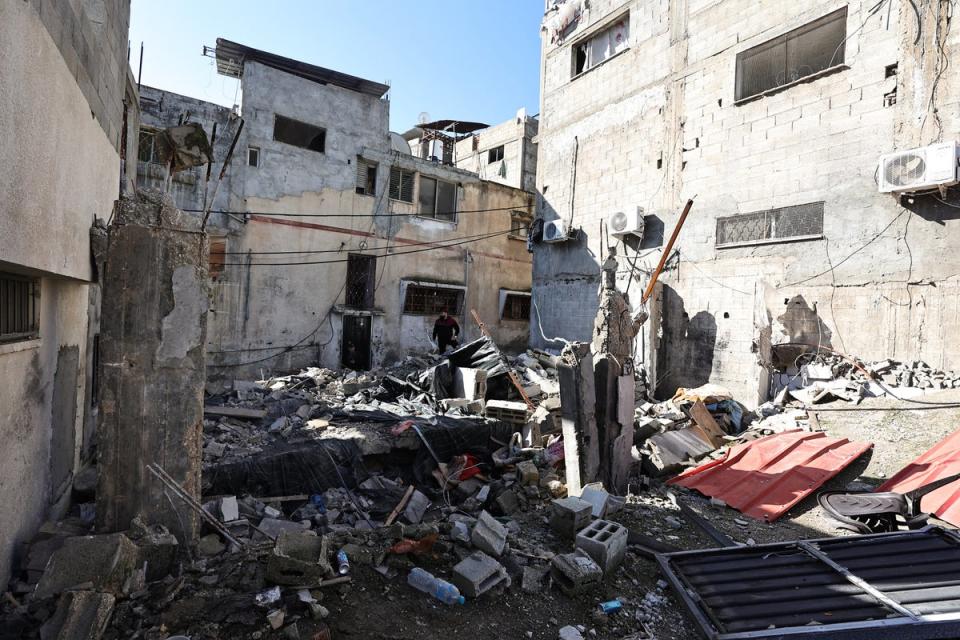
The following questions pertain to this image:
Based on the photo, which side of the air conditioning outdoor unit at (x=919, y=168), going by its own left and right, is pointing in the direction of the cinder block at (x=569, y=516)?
front

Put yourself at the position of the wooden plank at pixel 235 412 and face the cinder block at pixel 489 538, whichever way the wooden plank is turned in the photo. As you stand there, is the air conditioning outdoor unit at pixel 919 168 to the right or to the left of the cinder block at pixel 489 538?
left

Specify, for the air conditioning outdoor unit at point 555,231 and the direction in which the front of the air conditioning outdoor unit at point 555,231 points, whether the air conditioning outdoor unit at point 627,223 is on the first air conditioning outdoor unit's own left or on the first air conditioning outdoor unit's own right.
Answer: on the first air conditioning outdoor unit's own left

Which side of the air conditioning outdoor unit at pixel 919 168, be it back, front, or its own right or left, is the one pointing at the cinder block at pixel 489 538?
front

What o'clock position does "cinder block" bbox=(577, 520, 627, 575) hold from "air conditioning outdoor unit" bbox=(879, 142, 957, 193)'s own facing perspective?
The cinder block is roughly at 11 o'clock from the air conditioning outdoor unit.

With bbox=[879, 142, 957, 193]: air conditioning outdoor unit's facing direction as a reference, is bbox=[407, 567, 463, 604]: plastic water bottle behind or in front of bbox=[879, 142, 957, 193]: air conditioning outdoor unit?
in front

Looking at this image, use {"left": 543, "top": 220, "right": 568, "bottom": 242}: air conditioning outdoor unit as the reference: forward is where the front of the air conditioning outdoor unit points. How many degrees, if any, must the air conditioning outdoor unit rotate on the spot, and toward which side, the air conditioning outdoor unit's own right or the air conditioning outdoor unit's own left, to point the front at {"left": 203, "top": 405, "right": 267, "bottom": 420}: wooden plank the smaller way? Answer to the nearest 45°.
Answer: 0° — it already faces it

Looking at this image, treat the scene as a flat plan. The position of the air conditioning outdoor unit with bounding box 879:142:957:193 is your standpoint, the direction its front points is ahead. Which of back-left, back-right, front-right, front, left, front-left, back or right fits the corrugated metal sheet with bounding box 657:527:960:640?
front-left

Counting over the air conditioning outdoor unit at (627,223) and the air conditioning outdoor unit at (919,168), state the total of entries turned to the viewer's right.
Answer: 0

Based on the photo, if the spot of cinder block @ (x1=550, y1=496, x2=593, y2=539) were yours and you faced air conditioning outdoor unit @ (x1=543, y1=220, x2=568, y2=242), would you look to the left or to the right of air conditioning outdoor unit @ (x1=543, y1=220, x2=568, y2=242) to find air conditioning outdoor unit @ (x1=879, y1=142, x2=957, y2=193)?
right

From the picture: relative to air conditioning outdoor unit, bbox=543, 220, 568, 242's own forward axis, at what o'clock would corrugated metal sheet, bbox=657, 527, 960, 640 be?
The corrugated metal sheet is roughly at 10 o'clock from the air conditioning outdoor unit.

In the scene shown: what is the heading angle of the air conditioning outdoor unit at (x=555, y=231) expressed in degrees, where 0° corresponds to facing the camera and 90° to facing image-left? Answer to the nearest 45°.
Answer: approximately 45°

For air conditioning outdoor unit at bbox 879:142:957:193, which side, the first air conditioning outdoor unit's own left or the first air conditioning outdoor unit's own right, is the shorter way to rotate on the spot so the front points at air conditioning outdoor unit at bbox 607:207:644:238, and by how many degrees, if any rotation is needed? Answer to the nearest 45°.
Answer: approximately 45° to the first air conditioning outdoor unit's own right

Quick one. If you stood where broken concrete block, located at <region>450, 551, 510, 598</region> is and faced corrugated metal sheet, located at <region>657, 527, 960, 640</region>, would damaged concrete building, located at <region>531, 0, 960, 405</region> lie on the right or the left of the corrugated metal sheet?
left

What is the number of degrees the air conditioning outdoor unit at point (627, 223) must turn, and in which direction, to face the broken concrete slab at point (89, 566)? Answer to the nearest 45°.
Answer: approximately 45° to its left
